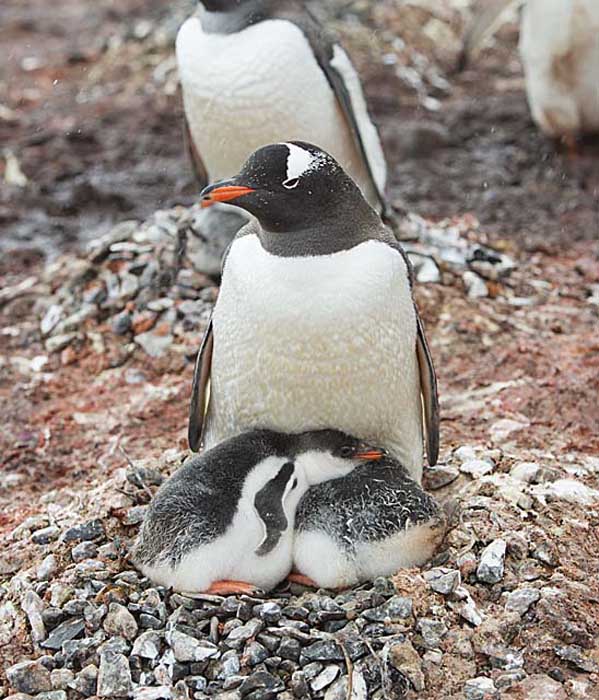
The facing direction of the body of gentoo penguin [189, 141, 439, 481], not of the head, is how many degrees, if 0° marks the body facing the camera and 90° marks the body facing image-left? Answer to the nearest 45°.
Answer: approximately 0°

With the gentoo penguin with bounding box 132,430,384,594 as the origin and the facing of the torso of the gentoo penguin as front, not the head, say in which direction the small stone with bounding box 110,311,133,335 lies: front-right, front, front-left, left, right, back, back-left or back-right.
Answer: left

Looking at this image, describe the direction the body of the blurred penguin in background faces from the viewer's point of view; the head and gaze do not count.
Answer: toward the camera

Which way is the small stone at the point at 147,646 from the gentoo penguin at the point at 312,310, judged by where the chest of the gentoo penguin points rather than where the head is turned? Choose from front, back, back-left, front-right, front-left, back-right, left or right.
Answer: front-right

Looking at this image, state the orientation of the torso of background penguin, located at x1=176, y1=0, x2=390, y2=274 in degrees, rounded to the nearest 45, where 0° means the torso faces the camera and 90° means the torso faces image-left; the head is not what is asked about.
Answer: approximately 45°

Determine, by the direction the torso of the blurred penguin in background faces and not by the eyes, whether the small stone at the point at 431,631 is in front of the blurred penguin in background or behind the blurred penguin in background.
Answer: in front

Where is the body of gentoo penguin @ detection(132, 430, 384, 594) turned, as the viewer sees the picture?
to the viewer's right

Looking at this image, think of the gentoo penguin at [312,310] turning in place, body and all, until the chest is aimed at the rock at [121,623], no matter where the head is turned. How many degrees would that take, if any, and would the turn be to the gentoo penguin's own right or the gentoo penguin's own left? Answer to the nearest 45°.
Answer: approximately 45° to the gentoo penguin's own right

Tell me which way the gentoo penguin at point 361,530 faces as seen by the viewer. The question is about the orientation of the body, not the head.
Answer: to the viewer's left

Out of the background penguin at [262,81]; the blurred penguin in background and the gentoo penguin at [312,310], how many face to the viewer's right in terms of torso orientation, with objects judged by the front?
0

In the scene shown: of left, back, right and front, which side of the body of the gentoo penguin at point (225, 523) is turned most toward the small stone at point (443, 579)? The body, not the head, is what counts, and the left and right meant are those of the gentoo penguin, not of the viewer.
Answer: front

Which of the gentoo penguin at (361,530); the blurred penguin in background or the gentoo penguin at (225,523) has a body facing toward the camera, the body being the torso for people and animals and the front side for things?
the blurred penguin in background

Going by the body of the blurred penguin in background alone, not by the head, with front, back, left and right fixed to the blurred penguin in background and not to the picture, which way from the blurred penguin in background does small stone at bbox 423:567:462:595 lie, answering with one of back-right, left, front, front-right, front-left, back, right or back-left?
front

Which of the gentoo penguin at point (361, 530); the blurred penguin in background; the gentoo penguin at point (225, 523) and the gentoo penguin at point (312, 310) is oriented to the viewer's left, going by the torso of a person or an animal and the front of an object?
the gentoo penguin at point (361, 530)
